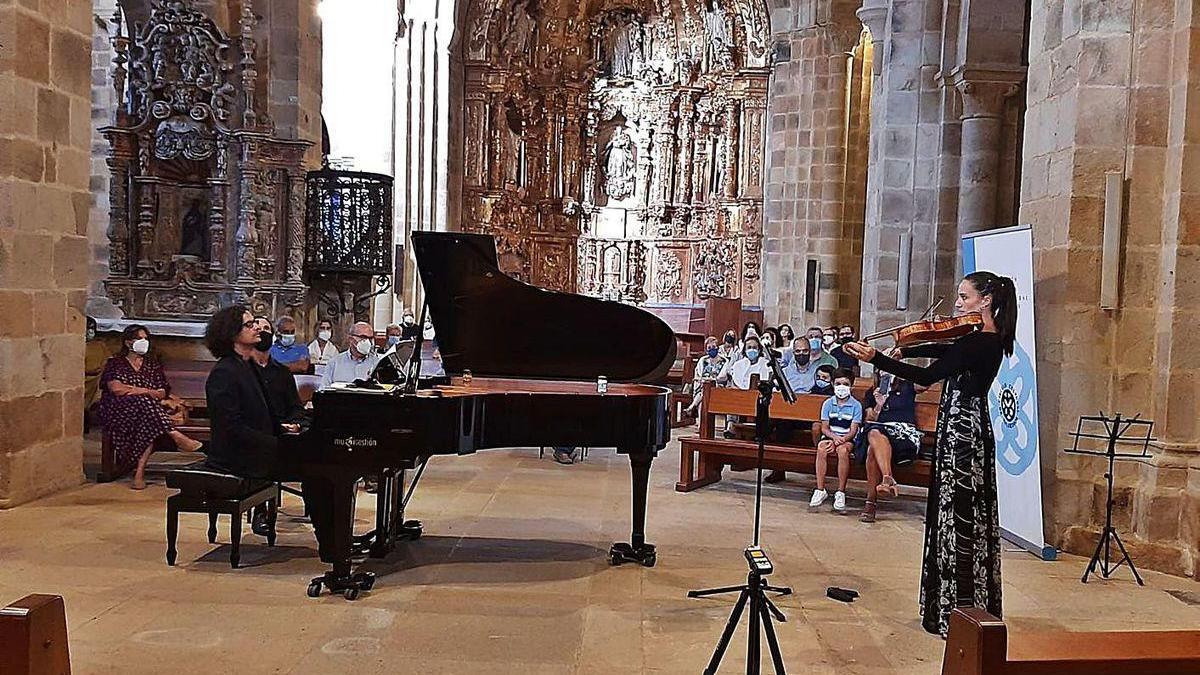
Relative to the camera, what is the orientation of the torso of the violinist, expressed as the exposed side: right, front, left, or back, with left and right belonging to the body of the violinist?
left

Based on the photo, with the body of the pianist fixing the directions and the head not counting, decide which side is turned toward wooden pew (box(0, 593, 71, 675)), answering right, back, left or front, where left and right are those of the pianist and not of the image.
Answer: right

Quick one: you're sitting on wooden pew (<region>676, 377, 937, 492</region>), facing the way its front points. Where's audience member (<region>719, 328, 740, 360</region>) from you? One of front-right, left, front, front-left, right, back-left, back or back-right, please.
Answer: back-right

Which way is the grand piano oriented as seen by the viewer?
to the viewer's left

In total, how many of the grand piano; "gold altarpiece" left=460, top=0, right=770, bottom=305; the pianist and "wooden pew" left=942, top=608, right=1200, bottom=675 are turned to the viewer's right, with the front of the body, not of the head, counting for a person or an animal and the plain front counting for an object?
1

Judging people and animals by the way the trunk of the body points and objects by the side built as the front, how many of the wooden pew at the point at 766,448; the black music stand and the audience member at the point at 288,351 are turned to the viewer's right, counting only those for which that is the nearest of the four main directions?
0

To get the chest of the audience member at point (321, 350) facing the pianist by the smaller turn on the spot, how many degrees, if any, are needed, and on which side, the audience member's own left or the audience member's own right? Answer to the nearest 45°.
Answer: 0° — they already face them

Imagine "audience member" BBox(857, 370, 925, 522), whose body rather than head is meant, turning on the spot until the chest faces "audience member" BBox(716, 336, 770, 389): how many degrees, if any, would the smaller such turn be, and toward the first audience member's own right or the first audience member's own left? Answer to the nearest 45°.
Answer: approximately 90° to the first audience member's own right

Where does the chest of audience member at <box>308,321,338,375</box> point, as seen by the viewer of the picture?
toward the camera

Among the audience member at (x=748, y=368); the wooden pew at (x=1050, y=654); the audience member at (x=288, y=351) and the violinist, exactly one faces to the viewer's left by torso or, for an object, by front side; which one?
the violinist

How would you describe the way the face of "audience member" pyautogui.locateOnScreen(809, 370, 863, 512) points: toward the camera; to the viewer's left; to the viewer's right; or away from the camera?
toward the camera

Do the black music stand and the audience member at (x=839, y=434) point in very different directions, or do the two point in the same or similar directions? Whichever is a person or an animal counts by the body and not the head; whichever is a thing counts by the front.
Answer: same or similar directions

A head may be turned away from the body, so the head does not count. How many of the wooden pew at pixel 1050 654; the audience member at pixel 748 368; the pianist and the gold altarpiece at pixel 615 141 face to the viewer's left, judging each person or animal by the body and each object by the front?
0

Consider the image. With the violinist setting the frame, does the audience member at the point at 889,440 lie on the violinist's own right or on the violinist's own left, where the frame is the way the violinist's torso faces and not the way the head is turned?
on the violinist's own right

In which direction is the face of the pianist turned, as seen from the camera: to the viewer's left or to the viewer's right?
to the viewer's right

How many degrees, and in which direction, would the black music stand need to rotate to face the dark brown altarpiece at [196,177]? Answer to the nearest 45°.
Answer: approximately 90° to its right

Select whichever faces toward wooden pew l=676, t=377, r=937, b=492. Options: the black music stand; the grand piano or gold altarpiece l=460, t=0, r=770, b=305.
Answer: the gold altarpiece
